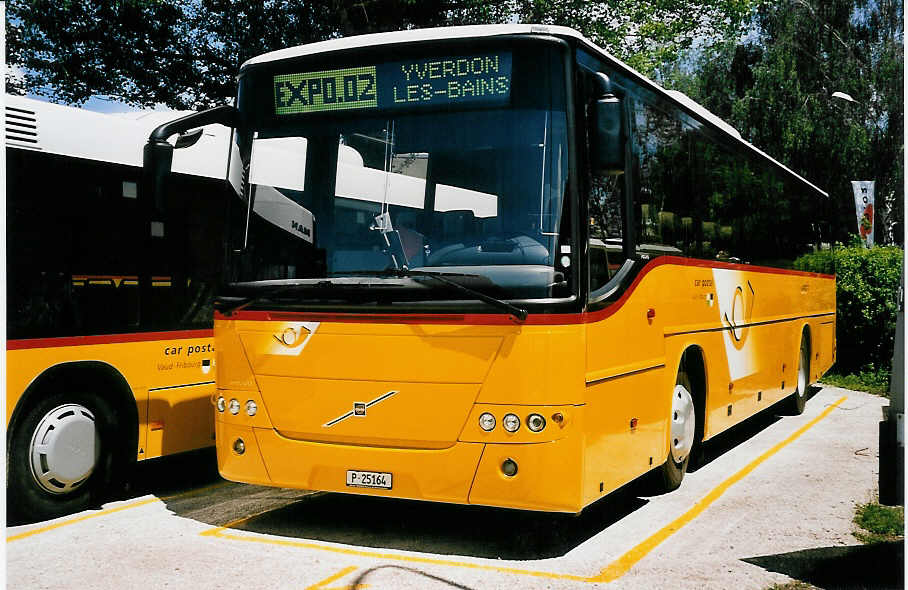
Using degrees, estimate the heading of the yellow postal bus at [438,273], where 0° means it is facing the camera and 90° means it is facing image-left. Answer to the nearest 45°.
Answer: approximately 45°

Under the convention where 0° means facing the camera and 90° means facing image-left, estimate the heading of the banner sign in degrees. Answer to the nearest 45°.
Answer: approximately 0°

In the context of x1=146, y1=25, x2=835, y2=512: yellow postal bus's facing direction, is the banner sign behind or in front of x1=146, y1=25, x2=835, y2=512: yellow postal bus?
behind

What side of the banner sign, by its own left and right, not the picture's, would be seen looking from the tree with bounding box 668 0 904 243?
back

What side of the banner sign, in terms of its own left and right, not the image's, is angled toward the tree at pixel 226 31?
right
